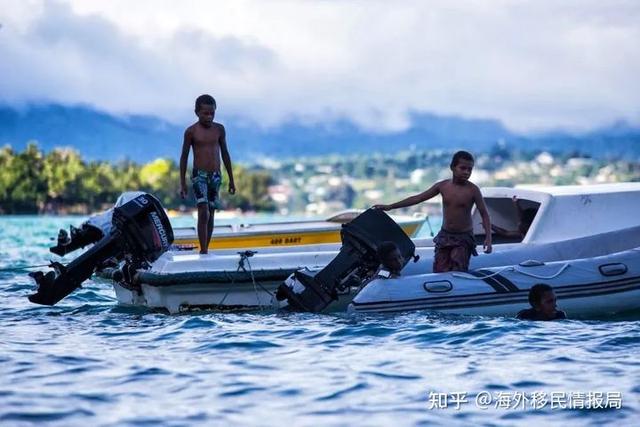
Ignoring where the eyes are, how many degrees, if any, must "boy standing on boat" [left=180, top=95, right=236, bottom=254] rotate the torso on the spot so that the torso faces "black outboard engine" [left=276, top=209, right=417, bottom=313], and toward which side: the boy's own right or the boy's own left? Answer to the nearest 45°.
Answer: approximately 45° to the boy's own left

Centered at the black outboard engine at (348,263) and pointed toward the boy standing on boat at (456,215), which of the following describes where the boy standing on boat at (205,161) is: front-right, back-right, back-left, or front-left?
back-left

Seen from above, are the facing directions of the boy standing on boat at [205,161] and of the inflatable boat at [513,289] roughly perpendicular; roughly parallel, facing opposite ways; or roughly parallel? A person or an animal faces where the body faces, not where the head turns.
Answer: roughly perpendicular

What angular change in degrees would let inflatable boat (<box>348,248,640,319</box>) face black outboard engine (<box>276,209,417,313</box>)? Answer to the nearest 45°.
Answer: approximately 180°

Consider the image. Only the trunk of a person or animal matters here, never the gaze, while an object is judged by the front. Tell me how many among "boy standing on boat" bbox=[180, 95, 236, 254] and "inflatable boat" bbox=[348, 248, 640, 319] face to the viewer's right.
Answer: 1

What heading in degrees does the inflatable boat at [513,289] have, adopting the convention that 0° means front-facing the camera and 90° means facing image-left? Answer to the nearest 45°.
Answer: approximately 270°

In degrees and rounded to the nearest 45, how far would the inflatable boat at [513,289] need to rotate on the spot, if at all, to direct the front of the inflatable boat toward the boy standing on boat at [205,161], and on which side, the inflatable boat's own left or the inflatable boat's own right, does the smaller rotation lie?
approximately 180°

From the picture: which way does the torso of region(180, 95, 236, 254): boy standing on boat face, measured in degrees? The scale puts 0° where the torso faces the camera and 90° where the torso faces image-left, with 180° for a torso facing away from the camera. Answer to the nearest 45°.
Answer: approximately 0°

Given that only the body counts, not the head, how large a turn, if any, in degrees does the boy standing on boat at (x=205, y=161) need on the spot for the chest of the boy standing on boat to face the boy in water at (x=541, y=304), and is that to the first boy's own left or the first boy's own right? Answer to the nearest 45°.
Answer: approximately 45° to the first boy's own left

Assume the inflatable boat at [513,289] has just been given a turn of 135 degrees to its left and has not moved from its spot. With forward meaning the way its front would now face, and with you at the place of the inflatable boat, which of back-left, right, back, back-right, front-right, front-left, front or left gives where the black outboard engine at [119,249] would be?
front-left

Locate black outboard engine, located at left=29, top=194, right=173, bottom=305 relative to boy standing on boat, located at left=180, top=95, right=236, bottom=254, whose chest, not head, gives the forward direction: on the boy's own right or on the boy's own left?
on the boy's own right
